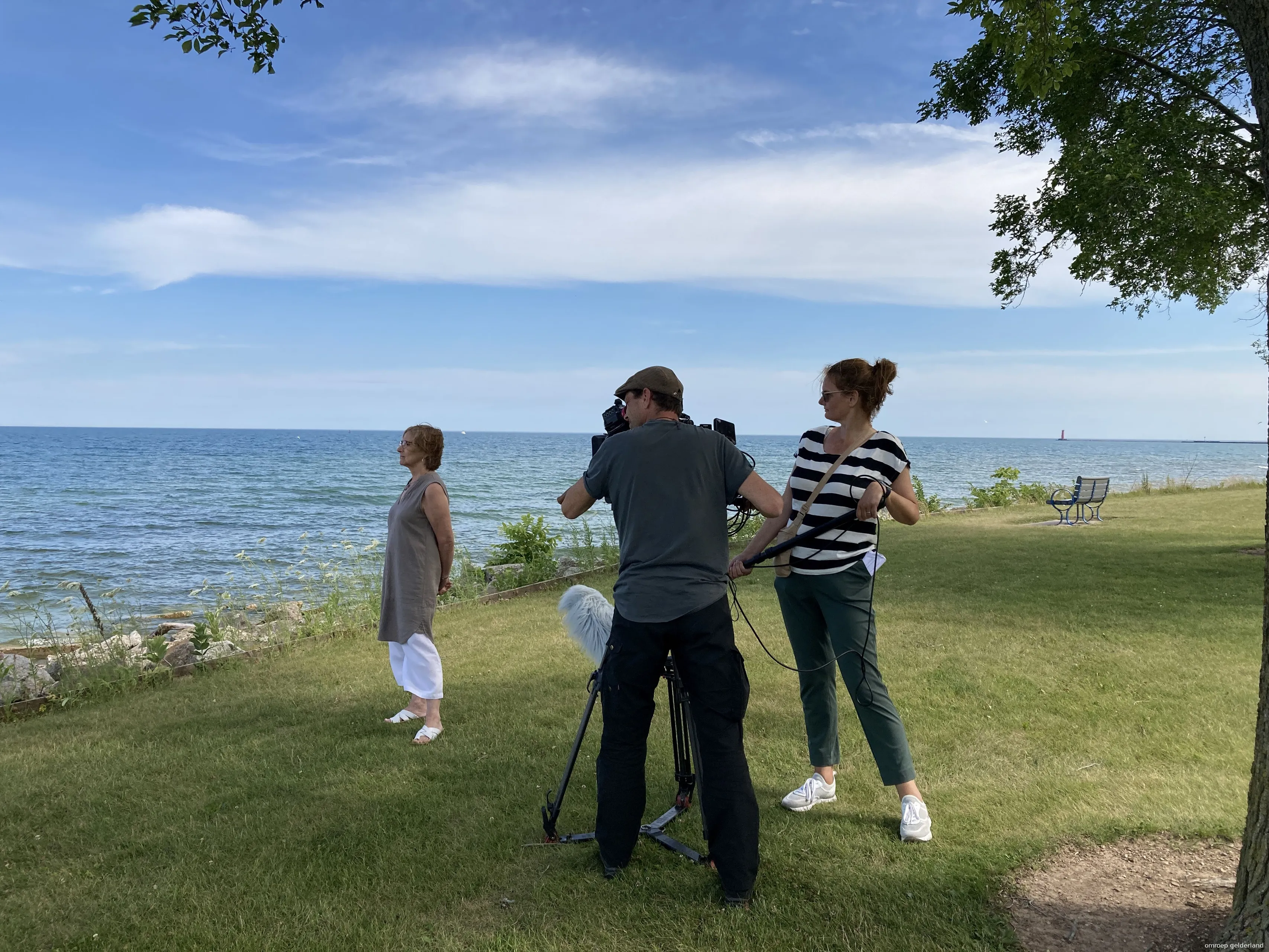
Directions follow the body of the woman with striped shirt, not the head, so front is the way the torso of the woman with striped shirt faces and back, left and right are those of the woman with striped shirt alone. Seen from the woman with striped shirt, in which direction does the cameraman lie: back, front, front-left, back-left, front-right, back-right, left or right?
front

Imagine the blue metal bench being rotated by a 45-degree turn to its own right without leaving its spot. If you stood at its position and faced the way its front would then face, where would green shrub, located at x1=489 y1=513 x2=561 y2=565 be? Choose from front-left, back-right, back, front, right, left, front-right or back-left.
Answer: back-left

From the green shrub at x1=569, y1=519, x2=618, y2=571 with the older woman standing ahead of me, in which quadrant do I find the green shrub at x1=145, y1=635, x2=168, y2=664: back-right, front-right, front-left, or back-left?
front-right

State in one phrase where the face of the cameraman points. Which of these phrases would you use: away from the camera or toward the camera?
away from the camera

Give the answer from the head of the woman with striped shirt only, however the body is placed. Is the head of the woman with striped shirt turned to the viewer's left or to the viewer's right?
to the viewer's left

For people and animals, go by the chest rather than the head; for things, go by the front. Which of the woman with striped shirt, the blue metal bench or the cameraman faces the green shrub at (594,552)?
the cameraman

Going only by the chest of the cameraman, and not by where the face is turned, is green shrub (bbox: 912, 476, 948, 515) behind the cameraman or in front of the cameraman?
in front

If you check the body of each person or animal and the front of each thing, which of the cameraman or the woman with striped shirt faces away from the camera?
the cameraman

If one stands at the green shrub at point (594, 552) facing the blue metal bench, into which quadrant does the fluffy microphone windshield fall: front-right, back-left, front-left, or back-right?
back-right

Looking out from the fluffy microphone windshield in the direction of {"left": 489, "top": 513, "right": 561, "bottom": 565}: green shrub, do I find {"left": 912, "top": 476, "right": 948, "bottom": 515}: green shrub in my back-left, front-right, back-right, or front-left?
front-right

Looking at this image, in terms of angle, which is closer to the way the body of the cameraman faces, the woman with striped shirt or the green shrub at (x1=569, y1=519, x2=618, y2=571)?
the green shrub

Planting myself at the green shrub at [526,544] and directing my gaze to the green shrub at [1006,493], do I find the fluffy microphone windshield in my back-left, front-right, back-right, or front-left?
back-right

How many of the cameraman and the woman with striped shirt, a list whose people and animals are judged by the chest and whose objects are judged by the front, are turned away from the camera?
1

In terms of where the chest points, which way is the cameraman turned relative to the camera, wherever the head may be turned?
away from the camera

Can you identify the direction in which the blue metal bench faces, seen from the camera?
facing away from the viewer and to the left of the viewer

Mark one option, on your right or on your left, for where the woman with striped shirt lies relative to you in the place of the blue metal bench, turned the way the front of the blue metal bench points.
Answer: on your left
